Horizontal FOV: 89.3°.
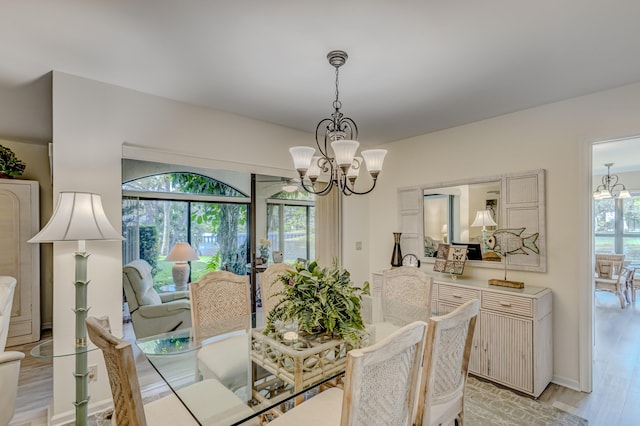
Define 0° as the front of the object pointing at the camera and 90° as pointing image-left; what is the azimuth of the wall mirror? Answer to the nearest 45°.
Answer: approximately 45°

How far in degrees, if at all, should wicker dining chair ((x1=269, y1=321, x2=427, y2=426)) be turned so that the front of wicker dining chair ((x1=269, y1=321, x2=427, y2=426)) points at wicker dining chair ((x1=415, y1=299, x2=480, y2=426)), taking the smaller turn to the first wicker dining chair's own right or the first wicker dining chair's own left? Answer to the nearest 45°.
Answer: approximately 90° to the first wicker dining chair's own right

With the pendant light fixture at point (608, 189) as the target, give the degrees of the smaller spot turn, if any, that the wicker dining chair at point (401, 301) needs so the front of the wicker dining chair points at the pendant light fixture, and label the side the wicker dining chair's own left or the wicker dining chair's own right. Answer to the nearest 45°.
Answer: approximately 180°

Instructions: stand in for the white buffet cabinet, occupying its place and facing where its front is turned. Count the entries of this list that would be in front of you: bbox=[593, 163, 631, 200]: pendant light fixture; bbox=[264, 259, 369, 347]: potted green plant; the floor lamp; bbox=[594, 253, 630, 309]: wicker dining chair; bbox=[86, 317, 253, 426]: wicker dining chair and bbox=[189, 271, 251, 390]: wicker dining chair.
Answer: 4

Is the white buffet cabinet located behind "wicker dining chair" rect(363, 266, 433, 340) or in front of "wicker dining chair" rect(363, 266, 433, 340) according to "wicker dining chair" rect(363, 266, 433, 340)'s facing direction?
behind

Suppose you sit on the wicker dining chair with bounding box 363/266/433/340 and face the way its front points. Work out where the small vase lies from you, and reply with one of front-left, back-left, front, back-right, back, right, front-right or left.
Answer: back-right

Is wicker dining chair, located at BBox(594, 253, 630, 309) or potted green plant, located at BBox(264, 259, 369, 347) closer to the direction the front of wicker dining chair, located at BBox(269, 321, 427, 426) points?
the potted green plant

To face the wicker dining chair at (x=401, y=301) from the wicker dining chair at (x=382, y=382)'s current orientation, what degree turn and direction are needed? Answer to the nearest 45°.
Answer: approximately 45° to its right

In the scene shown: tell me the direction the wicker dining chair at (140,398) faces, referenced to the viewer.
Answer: facing away from the viewer and to the right of the viewer
